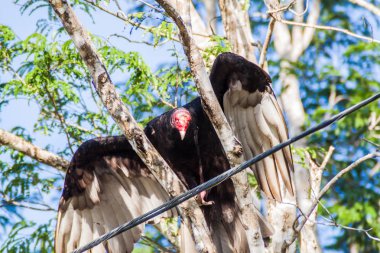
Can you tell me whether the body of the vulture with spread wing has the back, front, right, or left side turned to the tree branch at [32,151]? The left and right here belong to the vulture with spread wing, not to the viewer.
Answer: right

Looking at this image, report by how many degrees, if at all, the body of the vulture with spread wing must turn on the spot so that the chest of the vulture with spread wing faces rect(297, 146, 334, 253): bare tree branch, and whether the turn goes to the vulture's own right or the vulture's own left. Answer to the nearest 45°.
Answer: approximately 90° to the vulture's own left

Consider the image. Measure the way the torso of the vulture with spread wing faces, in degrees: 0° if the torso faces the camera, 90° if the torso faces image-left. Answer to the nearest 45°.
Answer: approximately 0°

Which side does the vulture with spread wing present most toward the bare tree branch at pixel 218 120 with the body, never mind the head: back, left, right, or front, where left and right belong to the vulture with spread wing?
front

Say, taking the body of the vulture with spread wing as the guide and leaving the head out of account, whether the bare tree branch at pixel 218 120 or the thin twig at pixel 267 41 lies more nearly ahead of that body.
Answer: the bare tree branch
